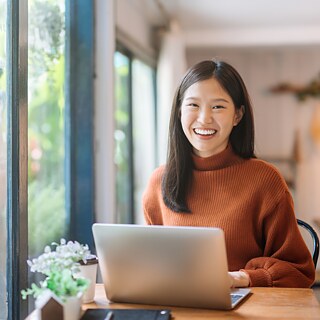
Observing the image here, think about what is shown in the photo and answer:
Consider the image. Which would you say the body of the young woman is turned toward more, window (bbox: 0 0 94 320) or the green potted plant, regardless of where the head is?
the green potted plant

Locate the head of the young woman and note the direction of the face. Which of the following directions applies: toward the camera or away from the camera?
toward the camera

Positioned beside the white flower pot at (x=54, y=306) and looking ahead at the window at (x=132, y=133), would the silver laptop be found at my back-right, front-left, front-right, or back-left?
front-right

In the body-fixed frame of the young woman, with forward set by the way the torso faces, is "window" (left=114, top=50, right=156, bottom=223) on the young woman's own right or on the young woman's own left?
on the young woman's own right

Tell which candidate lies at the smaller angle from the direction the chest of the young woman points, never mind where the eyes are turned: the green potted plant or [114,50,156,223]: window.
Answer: the green potted plant

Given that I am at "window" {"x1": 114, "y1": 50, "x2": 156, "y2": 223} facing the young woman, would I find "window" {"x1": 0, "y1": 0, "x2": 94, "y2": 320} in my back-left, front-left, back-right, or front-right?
front-right

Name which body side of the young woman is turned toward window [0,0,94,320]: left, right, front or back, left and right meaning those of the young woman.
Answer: right

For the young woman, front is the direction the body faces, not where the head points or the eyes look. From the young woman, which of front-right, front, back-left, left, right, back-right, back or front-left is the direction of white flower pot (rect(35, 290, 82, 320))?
front

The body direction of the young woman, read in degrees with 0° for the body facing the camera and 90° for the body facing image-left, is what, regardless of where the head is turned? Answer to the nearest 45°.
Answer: approximately 45°
